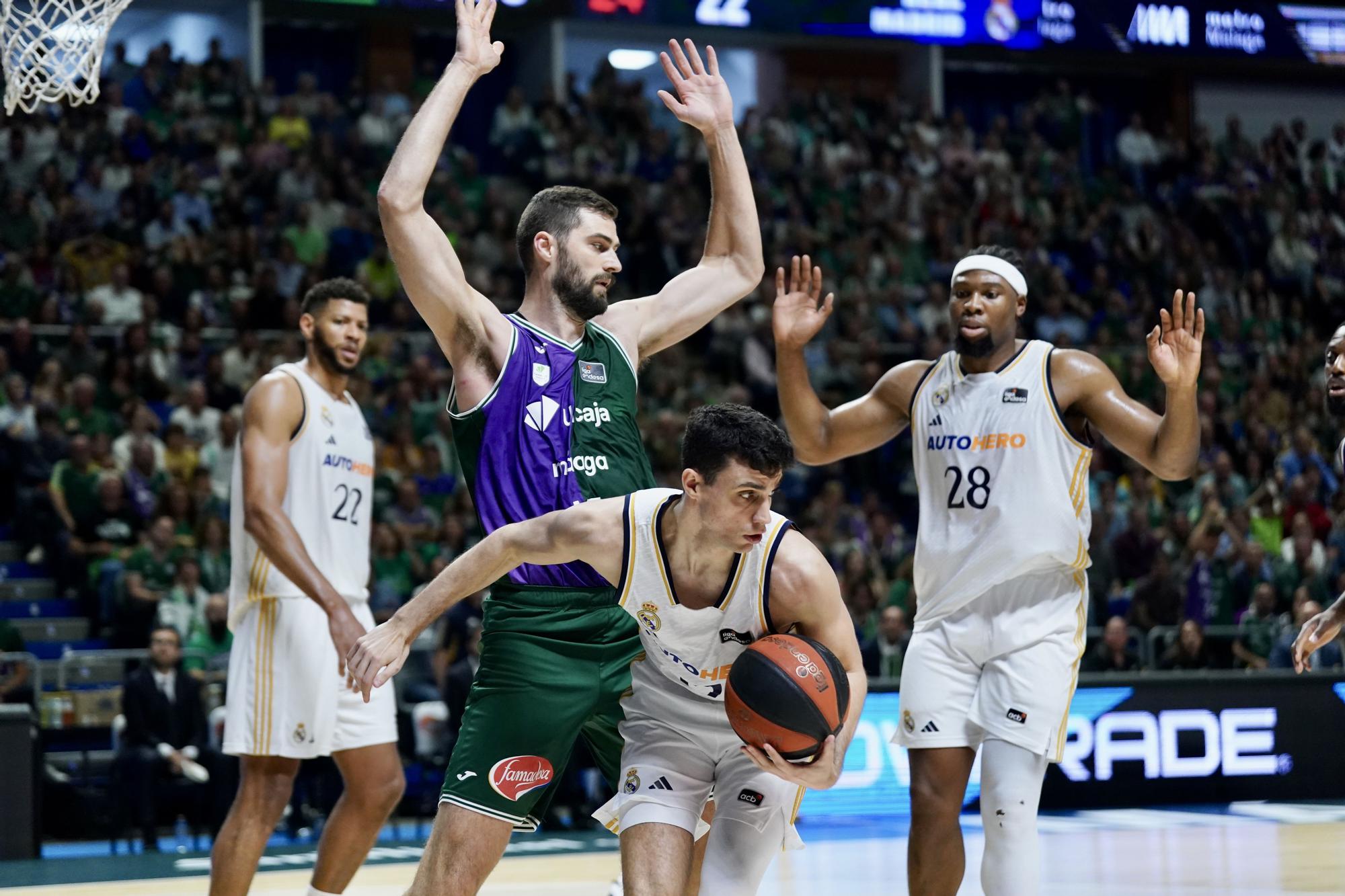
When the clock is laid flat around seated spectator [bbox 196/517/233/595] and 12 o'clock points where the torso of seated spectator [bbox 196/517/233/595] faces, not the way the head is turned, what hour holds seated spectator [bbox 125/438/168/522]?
seated spectator [bbox 125/438/168/522] is roughly at 5 o'clock from seated spectator [bbox 196/517/233/595].

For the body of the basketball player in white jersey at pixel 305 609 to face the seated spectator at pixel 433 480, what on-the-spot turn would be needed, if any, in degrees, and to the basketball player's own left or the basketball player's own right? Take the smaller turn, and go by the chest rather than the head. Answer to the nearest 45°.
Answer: approximately 135° to the basketball player's own left

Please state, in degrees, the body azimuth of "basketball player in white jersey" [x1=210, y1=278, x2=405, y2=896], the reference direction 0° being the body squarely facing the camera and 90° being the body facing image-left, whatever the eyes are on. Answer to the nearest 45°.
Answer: approximately 315°

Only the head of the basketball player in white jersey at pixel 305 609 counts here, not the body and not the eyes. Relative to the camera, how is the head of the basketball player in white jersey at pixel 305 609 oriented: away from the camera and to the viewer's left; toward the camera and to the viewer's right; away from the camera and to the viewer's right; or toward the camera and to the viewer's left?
toward the camera and to the viewer's right

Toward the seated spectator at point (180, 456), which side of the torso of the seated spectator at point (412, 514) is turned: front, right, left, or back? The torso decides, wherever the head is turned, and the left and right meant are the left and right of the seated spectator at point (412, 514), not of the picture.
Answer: right

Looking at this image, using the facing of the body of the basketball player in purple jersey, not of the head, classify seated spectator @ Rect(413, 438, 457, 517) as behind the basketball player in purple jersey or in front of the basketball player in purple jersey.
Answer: behind
